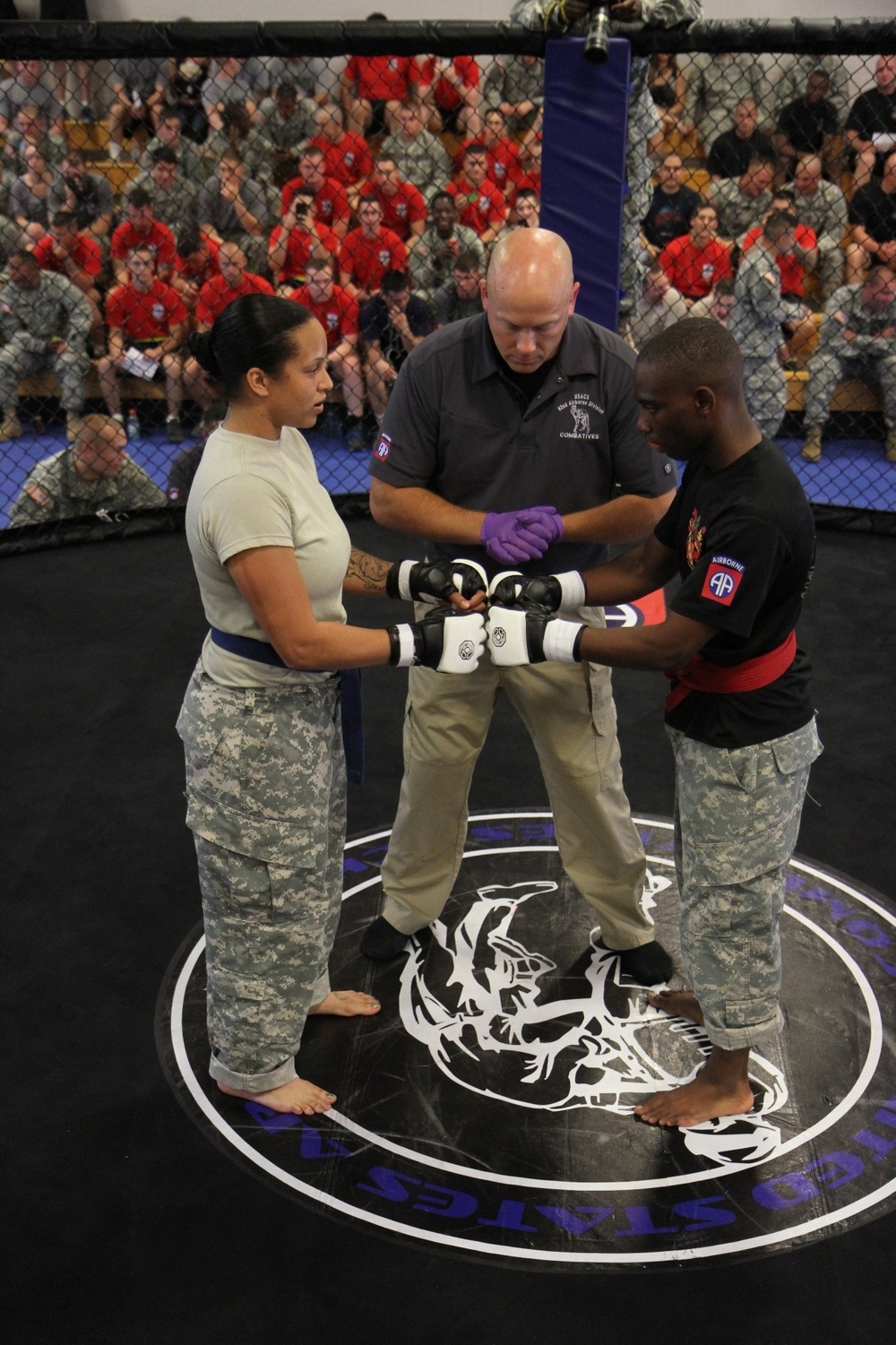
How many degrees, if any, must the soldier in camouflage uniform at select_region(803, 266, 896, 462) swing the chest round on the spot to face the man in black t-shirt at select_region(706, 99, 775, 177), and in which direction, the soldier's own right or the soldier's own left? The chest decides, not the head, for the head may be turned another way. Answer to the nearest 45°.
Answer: approximately 135° to the soldier's own right

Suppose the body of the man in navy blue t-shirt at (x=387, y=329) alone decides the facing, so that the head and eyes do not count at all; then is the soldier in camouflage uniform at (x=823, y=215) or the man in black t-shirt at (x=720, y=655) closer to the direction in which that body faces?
the man in black t-shirt

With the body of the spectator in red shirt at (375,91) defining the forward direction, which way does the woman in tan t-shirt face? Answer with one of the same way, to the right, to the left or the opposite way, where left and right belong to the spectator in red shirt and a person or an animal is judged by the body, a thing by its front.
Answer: to the left

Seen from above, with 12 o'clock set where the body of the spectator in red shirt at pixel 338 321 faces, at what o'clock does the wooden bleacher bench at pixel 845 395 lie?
The wooden bleacher bench is roughly at 9 o'clock from the spectator in red shirt.

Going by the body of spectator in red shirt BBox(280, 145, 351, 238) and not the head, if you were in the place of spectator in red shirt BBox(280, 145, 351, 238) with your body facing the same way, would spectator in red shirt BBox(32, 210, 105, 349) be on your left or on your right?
on your right

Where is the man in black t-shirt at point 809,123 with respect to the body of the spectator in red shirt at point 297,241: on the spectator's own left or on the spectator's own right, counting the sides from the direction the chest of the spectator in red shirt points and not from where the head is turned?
on the spectator's own left
